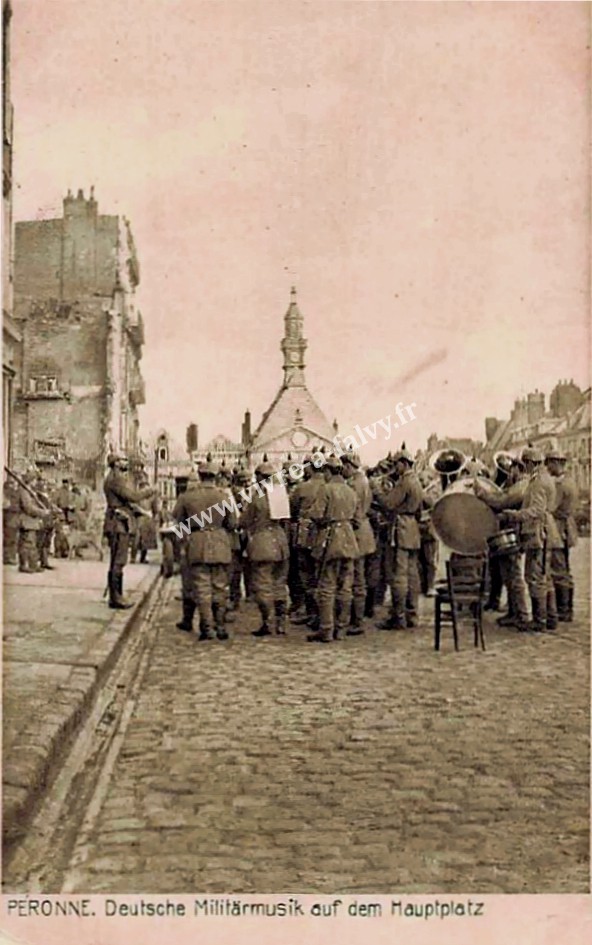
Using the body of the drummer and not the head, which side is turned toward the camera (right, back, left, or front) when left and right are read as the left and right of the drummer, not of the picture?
left

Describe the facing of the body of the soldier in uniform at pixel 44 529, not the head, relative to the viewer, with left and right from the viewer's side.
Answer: facing to the right of the viewer

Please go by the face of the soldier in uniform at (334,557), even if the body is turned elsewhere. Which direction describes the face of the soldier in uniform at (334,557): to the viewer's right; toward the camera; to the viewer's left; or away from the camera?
away from the camera

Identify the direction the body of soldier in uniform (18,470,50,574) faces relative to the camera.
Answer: to the viewer's right

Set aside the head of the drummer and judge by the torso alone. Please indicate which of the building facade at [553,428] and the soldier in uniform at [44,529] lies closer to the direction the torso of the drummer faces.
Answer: the soldier in uniform

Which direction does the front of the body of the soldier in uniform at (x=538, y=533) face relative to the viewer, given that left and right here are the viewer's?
facing to the left of the viewer

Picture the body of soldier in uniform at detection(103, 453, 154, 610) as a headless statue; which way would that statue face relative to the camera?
to the viewer's right

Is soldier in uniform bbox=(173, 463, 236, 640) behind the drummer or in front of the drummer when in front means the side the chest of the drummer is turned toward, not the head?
in front
